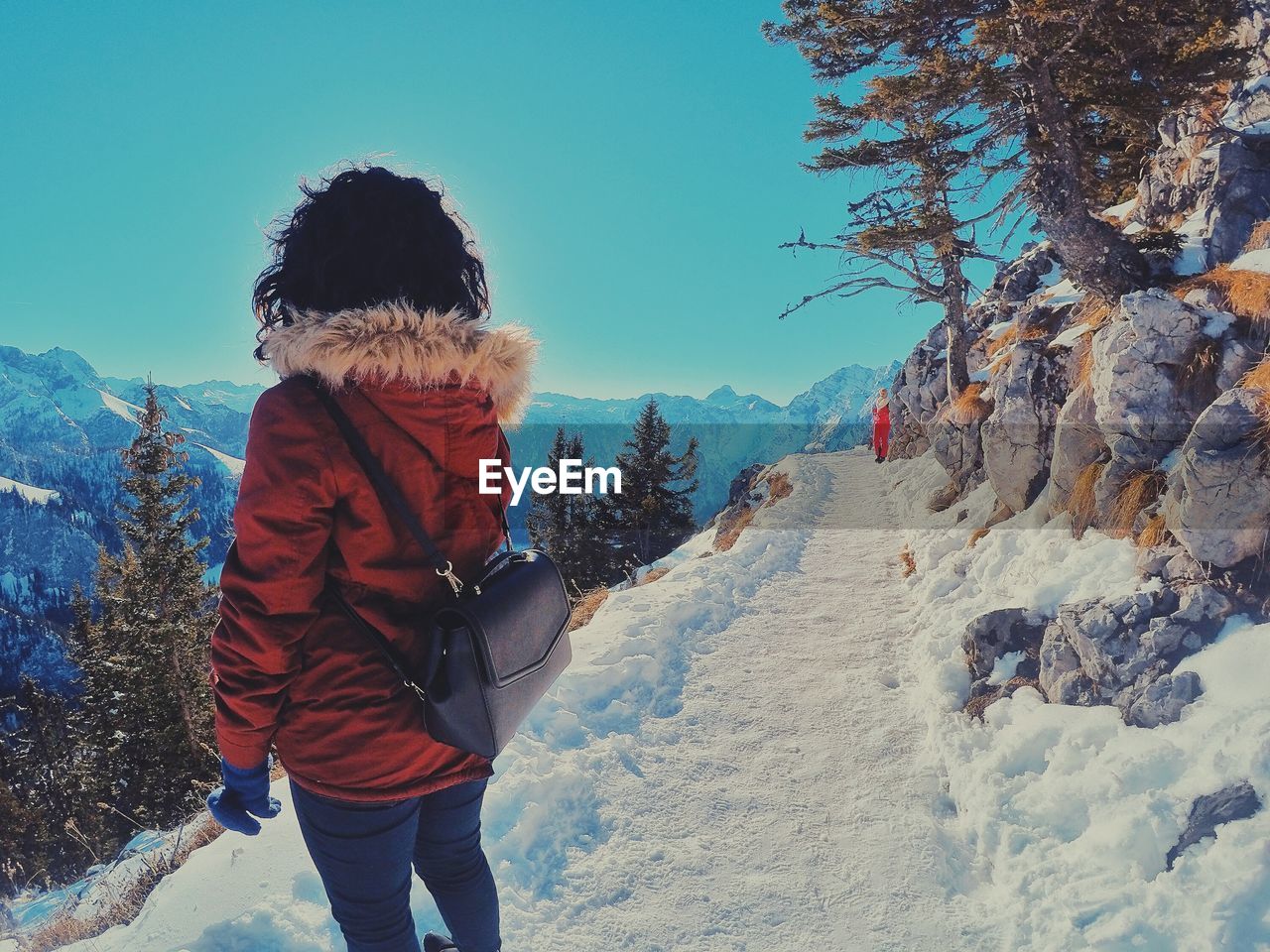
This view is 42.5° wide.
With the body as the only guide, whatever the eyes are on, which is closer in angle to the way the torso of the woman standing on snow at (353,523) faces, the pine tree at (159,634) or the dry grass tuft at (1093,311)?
the pine tree

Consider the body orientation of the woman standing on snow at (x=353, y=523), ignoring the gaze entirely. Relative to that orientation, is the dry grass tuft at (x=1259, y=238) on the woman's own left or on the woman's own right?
on the woman's own right

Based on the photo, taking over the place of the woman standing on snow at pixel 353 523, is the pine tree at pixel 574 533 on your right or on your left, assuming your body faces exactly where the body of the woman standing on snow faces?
on your right

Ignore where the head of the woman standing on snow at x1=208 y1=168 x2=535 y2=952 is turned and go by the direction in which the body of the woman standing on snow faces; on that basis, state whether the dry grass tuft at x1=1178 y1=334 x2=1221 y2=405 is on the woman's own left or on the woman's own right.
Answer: on the woman's own right

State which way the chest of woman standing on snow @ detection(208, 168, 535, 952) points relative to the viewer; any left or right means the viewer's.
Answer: facing away from the viewer and to the left of the viewer

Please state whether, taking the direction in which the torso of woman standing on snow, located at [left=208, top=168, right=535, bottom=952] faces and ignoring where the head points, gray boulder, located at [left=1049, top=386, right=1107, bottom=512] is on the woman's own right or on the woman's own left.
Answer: on the woman's own right

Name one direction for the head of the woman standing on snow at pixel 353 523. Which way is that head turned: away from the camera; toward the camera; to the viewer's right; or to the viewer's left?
away from the camera
